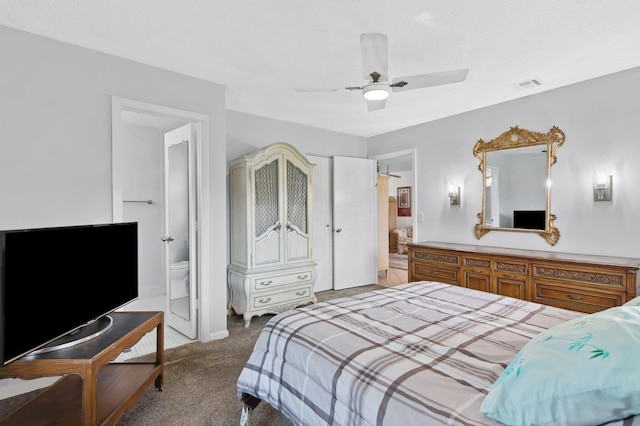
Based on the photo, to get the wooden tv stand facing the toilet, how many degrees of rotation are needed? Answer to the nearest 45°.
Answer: approximately 90° to its left

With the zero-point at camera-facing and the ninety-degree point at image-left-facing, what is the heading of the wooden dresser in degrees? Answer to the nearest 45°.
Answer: approximately 45°

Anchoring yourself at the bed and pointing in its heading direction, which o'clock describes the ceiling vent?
The ceiling vent is roughly at 2 o'clock from the bed.

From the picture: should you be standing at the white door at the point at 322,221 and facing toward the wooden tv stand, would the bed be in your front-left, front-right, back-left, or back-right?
front-left

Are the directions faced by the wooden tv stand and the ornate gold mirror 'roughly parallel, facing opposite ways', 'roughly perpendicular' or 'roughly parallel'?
roughly parallel, facing opposite ways

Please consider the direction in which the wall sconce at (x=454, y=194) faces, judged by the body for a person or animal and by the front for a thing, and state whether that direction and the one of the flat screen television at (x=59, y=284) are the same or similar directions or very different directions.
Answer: very different directions

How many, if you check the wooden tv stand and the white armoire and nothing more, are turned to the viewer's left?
0

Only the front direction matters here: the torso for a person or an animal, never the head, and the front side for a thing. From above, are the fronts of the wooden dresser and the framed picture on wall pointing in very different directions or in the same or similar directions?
same or similar directions

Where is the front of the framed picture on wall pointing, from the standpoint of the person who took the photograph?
facing the viewer and to the left of the viewer

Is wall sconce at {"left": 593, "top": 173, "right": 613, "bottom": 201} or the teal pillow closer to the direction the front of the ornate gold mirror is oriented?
the teal pillow

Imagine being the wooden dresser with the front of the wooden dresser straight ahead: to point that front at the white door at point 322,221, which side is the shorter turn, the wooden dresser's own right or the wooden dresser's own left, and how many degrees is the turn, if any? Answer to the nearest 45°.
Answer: approximately 45° to the wooden dresser's own right

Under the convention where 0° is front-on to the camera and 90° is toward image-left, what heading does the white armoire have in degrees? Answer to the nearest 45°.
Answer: approximately 315°

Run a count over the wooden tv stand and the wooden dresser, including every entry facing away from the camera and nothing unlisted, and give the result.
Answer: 0

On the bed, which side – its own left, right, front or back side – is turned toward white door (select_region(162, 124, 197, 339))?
front

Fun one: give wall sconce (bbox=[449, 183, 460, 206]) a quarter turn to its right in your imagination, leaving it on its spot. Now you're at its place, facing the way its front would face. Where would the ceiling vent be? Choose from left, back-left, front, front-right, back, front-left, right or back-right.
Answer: back

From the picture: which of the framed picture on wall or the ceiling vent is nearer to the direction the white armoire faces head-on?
the ceiling vent

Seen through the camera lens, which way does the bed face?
facing away from the viewer and to the left of the viewer

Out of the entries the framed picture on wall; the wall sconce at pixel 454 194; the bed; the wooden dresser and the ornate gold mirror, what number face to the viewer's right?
0

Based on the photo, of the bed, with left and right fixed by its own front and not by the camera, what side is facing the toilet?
front
